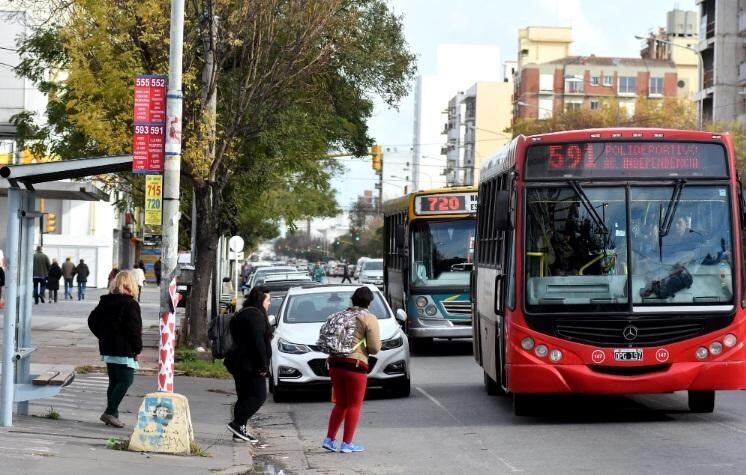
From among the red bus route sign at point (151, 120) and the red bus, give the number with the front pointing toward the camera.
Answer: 2

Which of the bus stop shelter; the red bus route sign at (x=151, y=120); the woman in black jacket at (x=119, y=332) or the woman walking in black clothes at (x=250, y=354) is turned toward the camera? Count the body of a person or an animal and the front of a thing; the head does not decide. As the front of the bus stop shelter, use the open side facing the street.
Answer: the red bus route sign

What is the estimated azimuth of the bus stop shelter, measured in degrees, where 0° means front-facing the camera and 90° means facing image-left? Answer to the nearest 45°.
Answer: approximately 270°

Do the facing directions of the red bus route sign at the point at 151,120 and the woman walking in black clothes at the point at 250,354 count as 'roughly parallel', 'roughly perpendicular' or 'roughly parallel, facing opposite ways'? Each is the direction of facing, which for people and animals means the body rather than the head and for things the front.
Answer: roughly perpendicular

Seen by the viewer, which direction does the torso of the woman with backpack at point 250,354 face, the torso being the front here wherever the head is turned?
to the viewer's right

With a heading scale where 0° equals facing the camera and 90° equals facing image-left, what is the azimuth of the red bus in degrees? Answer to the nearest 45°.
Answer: approximately 0°

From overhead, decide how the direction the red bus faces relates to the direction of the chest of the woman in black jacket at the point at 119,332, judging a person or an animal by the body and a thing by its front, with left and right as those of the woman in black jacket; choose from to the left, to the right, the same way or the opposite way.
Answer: the opposite way

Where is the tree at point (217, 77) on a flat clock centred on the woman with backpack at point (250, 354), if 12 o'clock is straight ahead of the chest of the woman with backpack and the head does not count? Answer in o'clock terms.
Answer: The tree is roughly at 9 o'clock from the woman with backpack.
